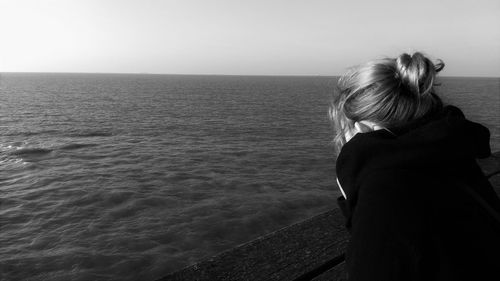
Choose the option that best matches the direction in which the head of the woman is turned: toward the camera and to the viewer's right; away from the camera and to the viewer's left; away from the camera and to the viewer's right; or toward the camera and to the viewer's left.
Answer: away from the camera and to the viewer's left

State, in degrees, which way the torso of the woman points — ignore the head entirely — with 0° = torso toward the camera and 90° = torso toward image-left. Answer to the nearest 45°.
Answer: approximately 135°

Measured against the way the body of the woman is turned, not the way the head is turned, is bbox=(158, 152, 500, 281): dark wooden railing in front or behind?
in front
